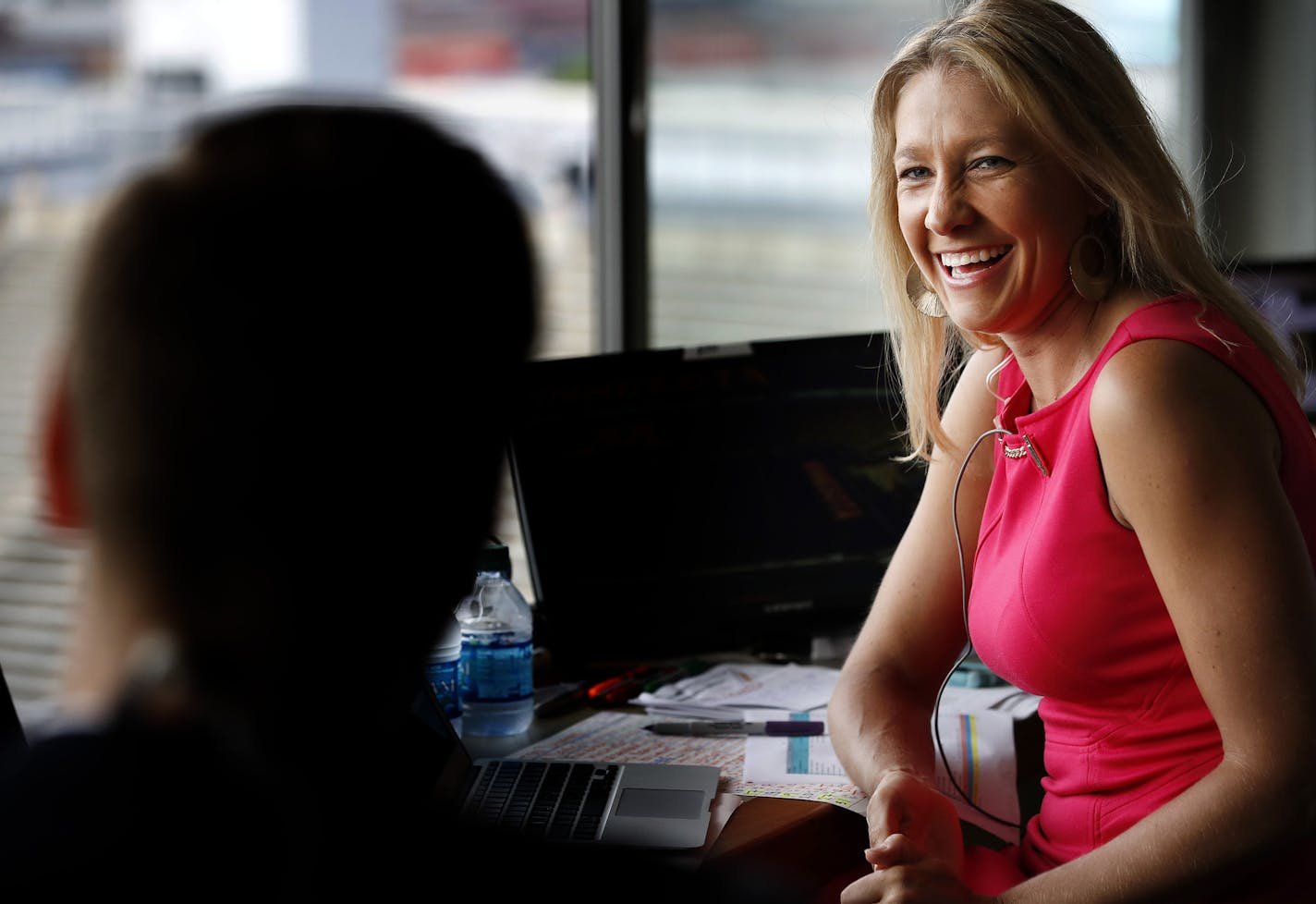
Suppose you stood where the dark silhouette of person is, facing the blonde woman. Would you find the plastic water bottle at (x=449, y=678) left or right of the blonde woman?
left

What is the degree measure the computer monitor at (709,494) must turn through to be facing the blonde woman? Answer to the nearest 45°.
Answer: approximately 45° to its left

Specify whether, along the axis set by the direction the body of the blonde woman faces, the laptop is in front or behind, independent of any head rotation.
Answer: in front

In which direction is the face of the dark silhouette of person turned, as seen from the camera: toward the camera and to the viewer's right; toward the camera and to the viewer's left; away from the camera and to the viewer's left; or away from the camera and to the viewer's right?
away from the camera and to the viewer's right

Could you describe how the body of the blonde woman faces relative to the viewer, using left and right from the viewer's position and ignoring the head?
facing the viewer and to the left of the viewer

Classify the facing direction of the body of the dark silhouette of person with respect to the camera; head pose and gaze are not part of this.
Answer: away from the camera

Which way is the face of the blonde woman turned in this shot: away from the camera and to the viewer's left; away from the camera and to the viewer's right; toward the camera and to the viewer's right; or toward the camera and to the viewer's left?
toward the camera and to the viewer's left

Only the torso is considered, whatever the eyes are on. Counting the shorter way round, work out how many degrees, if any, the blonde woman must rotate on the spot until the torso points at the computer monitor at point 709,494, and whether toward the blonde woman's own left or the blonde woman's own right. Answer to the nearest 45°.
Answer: approximately 90° to the blonde woman's own right

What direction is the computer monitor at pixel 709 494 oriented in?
toward the camera

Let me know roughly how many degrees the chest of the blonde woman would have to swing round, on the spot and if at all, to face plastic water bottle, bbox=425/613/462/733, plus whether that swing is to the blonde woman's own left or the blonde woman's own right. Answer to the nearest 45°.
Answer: approximately 45° to the blonde woman's own right

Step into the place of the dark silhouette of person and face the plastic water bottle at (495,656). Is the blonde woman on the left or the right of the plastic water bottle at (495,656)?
right

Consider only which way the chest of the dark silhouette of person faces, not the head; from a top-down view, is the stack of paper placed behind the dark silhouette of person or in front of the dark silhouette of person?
in front

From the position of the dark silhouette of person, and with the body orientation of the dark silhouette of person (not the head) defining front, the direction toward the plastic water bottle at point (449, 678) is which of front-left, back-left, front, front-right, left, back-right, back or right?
front
